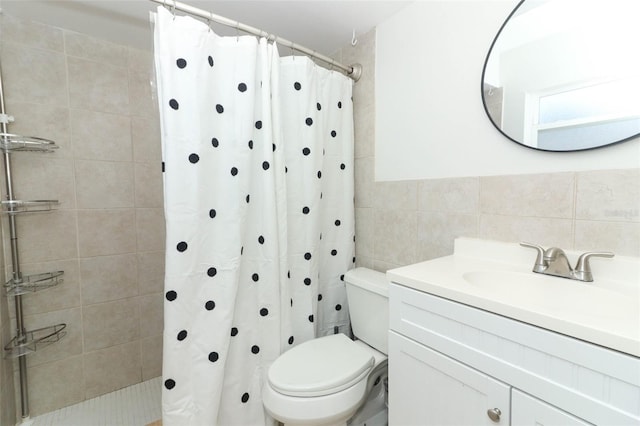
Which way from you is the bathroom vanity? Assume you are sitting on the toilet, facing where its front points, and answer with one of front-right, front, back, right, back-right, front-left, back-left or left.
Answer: left

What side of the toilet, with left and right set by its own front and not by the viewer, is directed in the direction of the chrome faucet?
left

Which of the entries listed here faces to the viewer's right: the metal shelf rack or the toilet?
the metal shelf rack

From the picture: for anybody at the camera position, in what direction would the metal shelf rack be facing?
facing to the right of the viewer

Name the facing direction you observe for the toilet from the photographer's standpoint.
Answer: facing the viewer and to the left of the viewer

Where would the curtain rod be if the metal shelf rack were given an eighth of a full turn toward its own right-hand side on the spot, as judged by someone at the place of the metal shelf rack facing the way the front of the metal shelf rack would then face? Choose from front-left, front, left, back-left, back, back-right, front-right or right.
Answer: front

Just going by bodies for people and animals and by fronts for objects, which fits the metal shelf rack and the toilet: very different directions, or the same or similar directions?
very different directions
